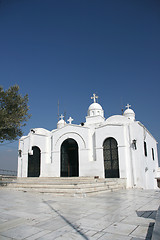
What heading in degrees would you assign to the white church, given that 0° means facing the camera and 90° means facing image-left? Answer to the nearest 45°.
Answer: approximately 45°
